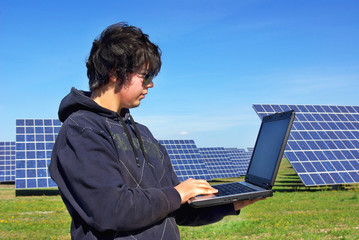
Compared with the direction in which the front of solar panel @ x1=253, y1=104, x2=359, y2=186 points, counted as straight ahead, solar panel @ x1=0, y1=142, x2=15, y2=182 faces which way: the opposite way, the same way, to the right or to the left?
the same way

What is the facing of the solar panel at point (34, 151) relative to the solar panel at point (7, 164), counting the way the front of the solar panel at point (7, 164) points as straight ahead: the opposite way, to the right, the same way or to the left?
the same way

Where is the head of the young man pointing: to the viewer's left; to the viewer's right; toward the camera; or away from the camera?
to the viewer's right

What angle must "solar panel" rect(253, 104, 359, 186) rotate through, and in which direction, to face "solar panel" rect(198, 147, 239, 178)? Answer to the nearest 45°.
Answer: approximately 180°

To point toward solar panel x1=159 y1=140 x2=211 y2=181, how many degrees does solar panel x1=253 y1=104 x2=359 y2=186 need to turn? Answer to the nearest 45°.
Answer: approximately 180°

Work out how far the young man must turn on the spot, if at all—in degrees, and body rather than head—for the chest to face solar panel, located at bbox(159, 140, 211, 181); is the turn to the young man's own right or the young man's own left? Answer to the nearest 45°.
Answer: approximately 135° to the young man's own left

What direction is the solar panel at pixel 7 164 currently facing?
toward the camera

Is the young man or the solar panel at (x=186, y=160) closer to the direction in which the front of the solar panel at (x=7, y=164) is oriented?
the young man

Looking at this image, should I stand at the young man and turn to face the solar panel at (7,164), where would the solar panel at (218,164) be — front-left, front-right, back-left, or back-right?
front-right

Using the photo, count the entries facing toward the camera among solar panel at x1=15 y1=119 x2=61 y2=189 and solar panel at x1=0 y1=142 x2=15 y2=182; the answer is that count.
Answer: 2

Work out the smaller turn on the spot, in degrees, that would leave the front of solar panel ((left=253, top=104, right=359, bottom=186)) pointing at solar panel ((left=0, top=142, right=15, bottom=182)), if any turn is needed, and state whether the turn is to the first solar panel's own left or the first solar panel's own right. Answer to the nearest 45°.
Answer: approximately 135° to the first solar panel's own right

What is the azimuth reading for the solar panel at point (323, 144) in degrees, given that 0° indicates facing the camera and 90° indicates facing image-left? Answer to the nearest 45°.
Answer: approximately 315°

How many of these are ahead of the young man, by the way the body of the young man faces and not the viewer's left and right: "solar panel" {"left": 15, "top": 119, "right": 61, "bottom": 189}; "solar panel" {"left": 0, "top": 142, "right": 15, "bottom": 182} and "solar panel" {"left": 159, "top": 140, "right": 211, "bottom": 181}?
0

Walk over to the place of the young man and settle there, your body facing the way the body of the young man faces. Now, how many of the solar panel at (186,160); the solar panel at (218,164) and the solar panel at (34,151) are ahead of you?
0
